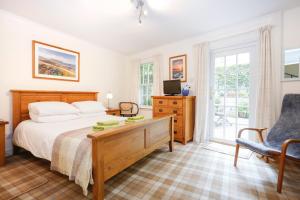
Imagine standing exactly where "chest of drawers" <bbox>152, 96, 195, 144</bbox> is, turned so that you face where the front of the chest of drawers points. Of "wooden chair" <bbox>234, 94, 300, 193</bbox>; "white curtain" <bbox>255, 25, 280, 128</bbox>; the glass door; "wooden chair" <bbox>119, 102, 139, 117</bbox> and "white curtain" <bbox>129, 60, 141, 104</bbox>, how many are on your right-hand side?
2

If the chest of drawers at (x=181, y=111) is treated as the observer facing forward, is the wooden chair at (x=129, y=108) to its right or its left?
on its right

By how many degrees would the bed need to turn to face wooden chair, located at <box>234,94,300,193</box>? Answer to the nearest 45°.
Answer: approximately 45° to its left

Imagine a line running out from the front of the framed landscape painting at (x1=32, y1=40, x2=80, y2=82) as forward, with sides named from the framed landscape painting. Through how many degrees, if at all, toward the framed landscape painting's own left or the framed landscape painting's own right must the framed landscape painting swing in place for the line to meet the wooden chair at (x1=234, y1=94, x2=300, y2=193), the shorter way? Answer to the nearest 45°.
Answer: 0° — it already faces it

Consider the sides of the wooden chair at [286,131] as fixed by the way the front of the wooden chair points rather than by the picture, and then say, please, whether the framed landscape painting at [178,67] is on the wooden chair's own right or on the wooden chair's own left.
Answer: on the wooden chair's own right

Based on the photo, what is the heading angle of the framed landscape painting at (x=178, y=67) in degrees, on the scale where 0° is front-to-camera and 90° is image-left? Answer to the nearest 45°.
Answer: approximately 45°

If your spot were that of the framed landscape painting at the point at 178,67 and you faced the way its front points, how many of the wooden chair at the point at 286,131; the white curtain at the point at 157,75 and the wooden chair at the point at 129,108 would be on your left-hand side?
1

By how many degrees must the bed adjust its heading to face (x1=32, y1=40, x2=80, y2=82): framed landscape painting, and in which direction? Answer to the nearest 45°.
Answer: approximately 180°

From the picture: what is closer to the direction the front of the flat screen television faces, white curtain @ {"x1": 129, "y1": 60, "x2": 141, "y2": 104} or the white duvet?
the white duvet

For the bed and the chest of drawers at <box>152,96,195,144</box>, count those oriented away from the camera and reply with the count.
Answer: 0

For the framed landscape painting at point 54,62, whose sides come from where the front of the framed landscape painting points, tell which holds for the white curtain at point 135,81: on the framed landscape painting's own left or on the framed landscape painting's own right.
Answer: on the framed landscape painting's own left
